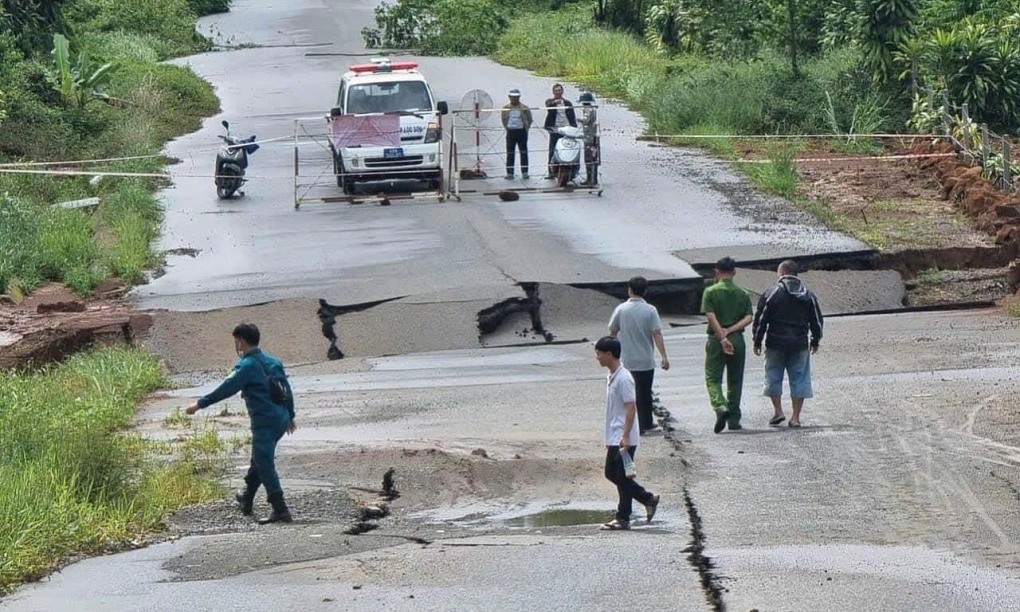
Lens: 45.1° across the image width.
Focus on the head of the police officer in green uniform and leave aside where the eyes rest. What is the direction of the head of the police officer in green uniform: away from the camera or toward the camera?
away from the camera

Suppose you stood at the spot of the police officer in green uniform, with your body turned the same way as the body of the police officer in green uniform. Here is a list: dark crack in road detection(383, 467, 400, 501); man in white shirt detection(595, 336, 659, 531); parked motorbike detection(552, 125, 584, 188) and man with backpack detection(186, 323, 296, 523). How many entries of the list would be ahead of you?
1

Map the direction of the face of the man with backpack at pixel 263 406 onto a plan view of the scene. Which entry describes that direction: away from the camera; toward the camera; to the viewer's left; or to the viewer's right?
to the viewer's left

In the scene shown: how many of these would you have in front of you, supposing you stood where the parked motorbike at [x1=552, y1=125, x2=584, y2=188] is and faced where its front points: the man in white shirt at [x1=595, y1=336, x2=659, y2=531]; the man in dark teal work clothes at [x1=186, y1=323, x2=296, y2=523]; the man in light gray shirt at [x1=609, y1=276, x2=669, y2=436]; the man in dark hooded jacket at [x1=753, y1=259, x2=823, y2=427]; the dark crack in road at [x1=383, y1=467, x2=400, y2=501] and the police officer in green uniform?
6

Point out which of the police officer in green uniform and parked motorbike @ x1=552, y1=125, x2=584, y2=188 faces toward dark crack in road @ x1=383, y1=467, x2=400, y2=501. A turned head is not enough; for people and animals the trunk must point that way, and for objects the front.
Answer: the parked motorbike

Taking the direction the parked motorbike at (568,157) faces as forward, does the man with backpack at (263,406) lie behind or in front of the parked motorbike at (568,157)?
in front

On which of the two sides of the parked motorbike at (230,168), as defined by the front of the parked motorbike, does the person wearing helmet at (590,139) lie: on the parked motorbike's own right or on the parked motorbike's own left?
on the parked motorbike's own left

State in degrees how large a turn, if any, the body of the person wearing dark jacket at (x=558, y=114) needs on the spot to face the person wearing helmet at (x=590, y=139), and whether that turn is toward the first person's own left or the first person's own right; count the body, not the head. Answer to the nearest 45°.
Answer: approximately 90° to the first person's own left

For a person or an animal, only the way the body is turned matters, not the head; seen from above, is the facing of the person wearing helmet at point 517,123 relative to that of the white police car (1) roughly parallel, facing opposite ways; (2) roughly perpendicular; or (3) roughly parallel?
roughly parallel

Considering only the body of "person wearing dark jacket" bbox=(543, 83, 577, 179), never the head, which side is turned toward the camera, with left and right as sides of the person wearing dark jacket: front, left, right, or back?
front

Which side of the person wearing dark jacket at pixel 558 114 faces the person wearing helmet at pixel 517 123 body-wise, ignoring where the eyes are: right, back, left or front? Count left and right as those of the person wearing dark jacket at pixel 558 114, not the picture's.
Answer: right

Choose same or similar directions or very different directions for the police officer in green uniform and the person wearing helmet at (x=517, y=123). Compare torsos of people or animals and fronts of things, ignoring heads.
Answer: very different directions
